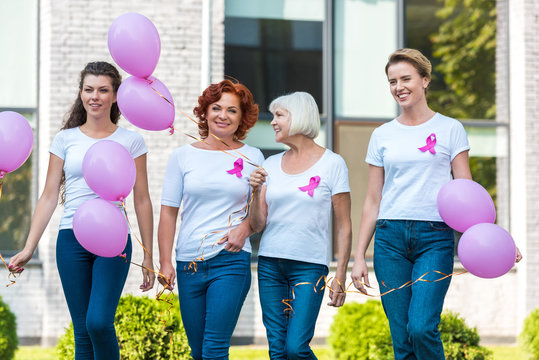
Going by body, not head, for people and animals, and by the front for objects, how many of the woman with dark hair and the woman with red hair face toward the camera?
2

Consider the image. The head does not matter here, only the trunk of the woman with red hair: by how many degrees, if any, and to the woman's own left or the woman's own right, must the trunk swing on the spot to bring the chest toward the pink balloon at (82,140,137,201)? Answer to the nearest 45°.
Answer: approximately 90° to the woman's own right

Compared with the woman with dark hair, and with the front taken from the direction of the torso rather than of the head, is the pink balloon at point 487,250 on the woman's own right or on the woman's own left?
on the woman's own left

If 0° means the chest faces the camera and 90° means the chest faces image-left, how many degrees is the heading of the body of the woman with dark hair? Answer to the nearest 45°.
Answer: approximately 0°

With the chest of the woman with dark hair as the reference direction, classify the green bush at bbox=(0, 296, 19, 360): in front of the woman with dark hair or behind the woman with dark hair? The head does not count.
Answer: behind

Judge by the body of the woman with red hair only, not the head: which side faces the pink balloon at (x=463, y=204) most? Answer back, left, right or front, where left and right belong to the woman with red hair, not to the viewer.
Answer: left

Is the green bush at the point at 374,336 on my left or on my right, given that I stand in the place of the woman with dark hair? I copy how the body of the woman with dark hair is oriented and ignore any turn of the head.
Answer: on my left
